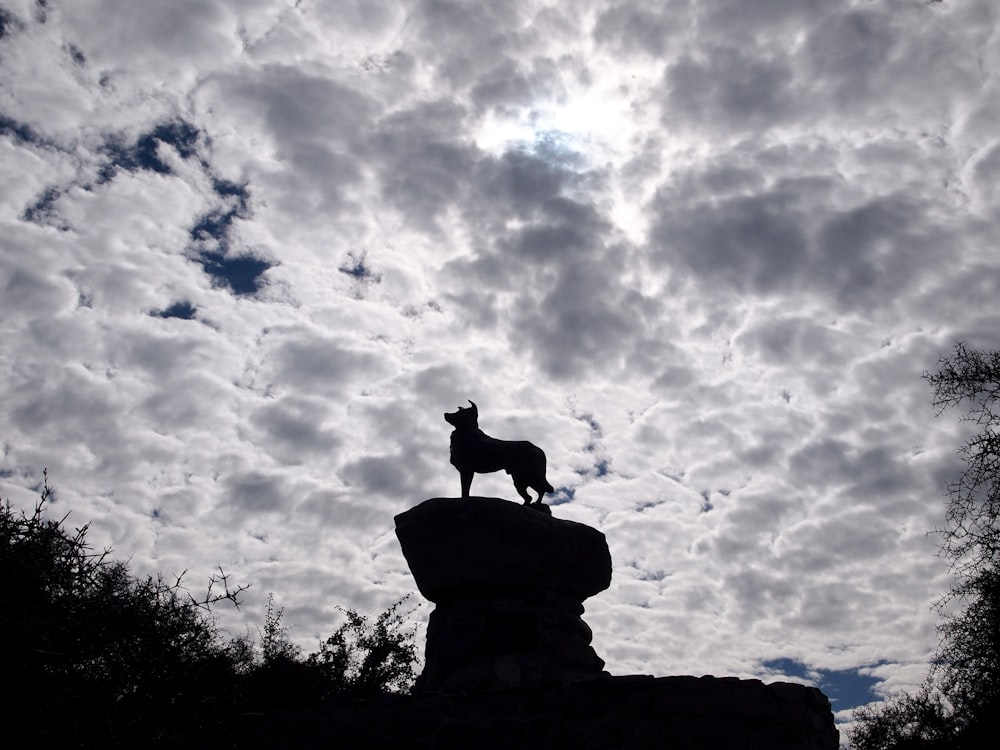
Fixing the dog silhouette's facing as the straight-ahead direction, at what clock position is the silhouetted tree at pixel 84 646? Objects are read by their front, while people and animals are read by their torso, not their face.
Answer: The silhouetted tree is roughly at 10 o'clock from the dog silhouette.

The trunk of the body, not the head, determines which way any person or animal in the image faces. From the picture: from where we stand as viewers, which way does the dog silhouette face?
facing to the left of the viewer
